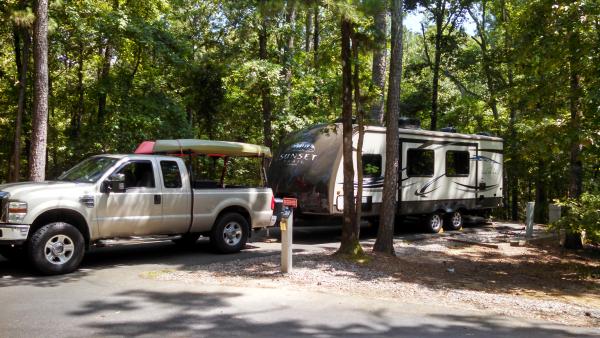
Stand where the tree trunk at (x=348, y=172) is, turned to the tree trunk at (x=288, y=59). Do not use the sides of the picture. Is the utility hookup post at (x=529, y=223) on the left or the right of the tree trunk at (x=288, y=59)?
right

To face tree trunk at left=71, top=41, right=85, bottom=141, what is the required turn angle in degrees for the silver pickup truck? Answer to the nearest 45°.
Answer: approximately 135° to its right

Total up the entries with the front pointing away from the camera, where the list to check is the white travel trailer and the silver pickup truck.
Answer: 0

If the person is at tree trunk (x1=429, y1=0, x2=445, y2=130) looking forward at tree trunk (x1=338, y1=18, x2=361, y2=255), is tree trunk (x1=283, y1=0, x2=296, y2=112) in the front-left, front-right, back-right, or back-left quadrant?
front-right

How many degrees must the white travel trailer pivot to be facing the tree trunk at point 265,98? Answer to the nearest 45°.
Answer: approximately 90° to its right

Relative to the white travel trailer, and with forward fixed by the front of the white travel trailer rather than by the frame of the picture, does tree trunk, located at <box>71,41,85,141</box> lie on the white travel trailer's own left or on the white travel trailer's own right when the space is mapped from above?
on the white travel trailer's own right

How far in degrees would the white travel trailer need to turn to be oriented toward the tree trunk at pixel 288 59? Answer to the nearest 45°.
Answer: approximately 90° to its right

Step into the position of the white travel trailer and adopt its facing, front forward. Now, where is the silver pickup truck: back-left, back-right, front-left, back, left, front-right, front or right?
front

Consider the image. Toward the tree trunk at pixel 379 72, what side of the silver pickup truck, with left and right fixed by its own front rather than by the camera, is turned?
back

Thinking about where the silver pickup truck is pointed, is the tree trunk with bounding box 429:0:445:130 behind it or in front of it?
behind

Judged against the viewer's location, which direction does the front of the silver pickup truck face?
facing the viewer and to the left of the viewer
